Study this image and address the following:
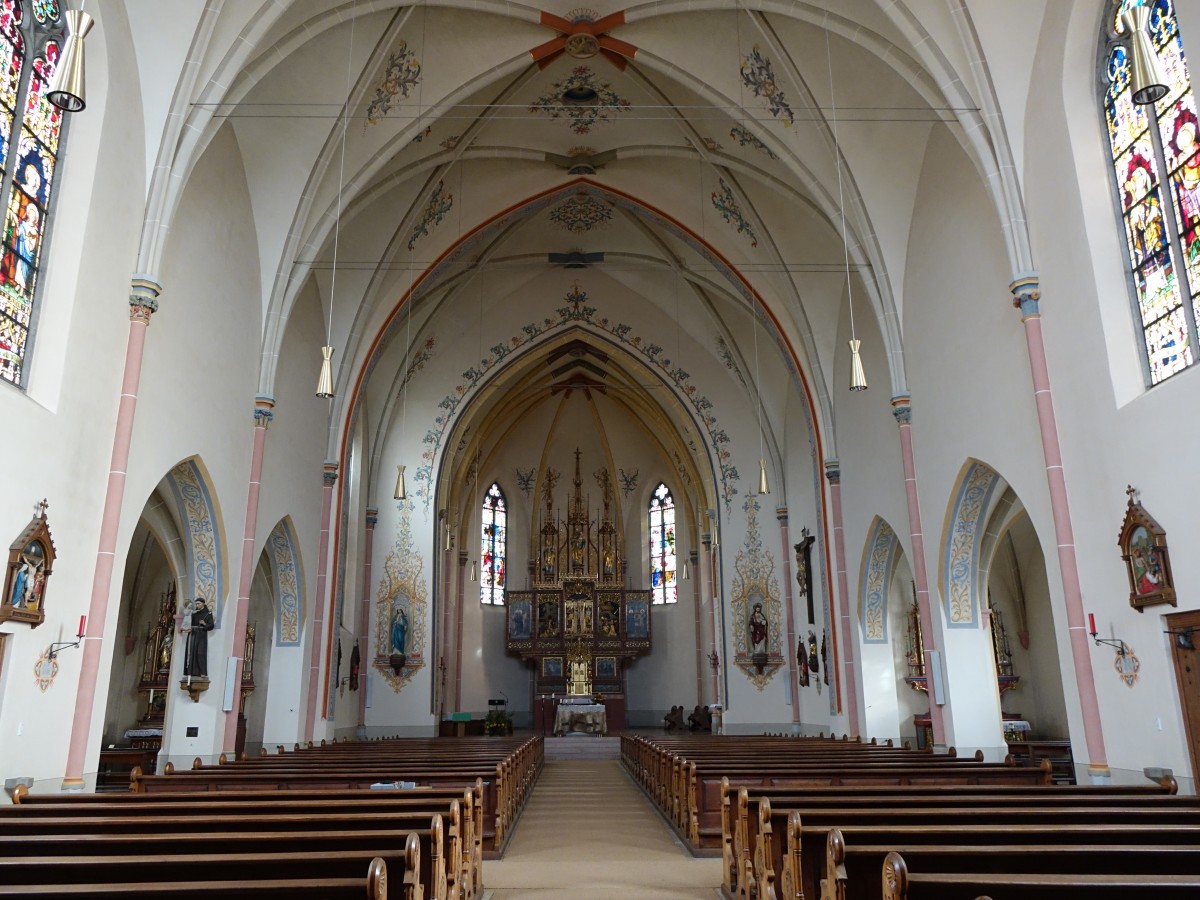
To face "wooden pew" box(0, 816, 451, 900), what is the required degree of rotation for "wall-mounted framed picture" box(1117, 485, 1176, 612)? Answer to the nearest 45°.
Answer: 0° — it already faces it

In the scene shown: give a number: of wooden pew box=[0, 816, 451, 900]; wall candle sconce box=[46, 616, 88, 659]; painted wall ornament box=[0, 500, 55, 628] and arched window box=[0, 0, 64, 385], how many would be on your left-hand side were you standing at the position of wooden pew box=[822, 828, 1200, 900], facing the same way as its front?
4

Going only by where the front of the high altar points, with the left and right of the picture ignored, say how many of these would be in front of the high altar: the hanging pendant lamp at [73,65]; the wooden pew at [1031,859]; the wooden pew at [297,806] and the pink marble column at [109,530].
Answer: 4

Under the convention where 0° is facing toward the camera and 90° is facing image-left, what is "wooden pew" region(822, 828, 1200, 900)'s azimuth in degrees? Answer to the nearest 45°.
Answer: approximately 180°

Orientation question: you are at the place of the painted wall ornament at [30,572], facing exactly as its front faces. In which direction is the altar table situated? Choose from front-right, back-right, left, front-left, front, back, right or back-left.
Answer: left

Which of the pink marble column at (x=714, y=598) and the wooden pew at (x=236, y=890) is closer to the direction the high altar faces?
the wooden pew

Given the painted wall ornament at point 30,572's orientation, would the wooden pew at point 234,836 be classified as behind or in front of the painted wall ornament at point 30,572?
in front

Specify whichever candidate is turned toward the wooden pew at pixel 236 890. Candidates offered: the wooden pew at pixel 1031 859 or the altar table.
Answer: the altar table

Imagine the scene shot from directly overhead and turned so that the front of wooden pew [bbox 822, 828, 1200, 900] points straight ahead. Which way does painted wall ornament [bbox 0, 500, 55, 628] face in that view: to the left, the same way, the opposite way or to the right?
to the right

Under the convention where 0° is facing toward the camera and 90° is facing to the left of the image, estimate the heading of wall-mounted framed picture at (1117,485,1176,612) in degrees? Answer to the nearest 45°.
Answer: approximately 45°

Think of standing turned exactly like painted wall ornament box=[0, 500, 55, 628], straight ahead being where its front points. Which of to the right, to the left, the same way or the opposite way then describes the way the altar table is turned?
to the right

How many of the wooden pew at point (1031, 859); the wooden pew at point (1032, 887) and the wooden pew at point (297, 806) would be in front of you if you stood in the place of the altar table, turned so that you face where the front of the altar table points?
3

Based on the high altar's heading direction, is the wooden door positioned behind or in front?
in front
